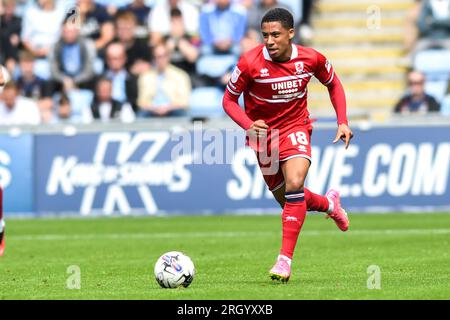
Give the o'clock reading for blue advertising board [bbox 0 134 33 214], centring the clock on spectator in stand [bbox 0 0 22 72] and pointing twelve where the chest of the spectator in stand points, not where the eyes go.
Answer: The blue advertising board is roughly at 12 o'clock from the spectator in stand.

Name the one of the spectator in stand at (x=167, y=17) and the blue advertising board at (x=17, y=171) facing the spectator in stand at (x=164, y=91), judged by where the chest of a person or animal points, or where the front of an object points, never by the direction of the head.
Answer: the spectator in stand at (x=167, y=17)

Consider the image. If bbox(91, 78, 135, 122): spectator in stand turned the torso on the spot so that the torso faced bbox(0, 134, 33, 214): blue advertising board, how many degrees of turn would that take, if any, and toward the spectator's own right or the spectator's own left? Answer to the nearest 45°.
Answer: approximately 45° to the spectator's own right

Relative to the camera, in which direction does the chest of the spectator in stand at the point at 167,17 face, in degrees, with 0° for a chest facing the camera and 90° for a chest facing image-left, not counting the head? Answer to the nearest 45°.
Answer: approximately 0°

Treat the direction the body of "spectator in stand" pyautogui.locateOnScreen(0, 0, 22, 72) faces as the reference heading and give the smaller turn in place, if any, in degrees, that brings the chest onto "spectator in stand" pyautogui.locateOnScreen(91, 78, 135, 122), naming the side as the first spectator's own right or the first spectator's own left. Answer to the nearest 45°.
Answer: approximately 45° to the first spectator's own left

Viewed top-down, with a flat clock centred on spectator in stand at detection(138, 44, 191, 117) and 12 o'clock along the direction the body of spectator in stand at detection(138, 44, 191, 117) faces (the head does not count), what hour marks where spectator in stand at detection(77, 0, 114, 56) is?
spectator in stand at detection(77, 0, 114, 56) is roughly at 5 o'clock from spectator in stand at detection(138, 44, 191, 117).

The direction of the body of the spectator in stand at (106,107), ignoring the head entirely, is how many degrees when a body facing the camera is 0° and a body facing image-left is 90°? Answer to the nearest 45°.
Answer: approximately 0°

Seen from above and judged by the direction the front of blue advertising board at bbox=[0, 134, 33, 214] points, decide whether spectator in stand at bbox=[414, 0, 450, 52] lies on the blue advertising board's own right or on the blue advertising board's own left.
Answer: on the blue advertising board's own left
